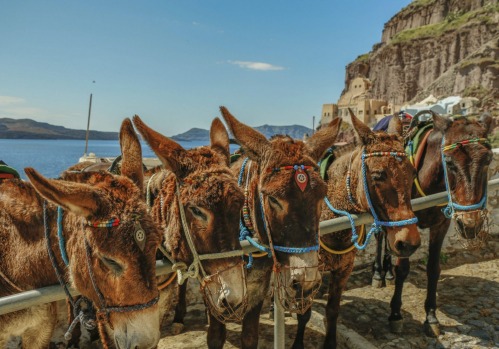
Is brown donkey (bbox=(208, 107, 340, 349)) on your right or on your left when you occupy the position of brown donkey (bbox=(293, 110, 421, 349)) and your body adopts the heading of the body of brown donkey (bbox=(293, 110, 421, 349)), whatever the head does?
on your right

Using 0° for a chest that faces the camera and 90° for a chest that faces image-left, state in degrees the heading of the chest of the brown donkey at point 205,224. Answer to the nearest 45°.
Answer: approximately 315°

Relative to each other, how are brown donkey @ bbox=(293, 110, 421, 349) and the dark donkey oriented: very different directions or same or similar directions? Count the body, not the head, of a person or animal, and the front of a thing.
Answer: same or similar directions

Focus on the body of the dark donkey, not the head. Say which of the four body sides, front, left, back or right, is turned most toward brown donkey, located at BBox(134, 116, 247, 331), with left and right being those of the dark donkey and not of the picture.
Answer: right

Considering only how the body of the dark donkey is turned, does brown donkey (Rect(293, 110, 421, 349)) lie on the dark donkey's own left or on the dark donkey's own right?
on the dark donkey's own right

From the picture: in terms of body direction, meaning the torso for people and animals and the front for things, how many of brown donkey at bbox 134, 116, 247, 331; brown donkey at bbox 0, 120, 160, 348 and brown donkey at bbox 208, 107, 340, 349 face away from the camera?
0

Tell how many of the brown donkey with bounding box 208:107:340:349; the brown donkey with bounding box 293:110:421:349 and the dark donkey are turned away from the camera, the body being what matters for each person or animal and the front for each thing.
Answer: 0

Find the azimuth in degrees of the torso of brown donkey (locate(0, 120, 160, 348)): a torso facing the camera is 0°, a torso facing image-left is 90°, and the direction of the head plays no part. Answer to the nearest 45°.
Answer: approximately 315°

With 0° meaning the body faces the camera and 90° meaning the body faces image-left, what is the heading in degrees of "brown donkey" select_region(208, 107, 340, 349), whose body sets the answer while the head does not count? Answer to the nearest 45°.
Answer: approximately 315°

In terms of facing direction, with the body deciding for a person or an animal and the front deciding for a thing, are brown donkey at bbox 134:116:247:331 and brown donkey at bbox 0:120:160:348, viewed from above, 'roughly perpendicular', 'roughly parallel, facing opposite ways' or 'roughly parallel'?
roughly parallel

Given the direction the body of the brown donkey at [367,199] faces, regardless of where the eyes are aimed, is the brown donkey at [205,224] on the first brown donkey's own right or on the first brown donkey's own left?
on the first brown donkey's own right
